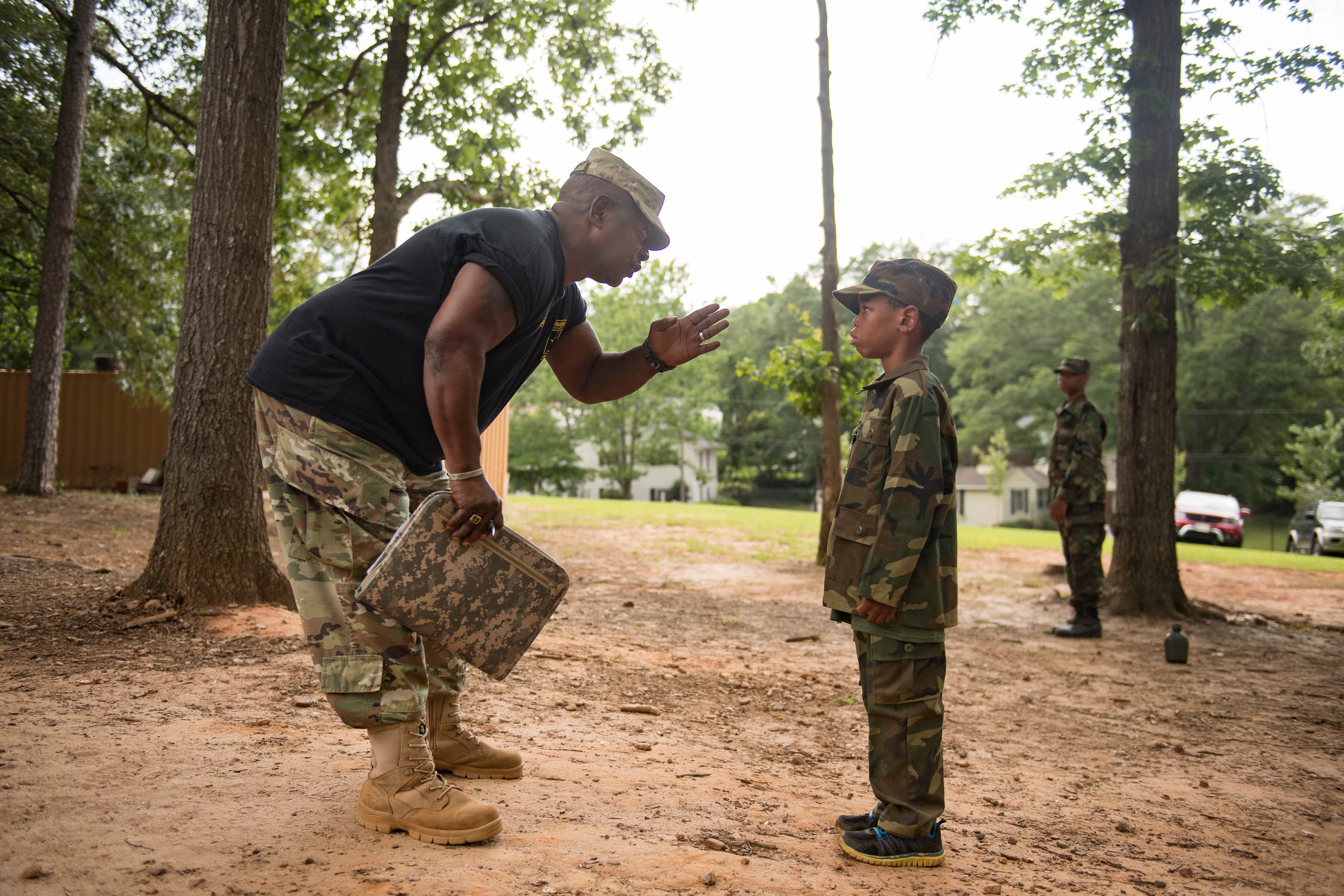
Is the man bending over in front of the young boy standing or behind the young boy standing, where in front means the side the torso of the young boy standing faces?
in front

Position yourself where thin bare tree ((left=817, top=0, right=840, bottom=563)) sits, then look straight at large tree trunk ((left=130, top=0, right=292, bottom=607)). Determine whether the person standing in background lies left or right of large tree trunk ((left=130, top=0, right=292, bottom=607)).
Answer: left

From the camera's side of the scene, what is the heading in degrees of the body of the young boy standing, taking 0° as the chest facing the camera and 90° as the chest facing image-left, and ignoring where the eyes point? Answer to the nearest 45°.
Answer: approximately 90°

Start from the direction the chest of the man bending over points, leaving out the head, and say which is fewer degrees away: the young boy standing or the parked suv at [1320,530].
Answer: the young boy standing

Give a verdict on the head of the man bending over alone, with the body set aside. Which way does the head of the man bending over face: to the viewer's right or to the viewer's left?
to the viewer's right

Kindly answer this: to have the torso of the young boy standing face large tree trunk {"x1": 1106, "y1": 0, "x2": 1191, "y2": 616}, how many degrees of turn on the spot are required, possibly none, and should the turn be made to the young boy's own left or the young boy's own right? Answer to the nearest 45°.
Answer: approximately 90° to the young boy's own right

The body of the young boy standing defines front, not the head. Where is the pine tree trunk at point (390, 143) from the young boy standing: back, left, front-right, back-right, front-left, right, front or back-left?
front-right

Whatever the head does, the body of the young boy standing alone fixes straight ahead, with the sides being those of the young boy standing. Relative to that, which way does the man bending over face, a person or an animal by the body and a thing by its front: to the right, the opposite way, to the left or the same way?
the opposite way

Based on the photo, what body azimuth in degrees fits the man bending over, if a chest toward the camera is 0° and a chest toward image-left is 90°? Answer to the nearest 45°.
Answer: approximately 270°

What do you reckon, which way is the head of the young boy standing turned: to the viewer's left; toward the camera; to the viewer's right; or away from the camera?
to the viewer's left

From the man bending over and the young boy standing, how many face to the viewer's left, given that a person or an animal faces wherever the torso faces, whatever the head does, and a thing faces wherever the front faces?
1
